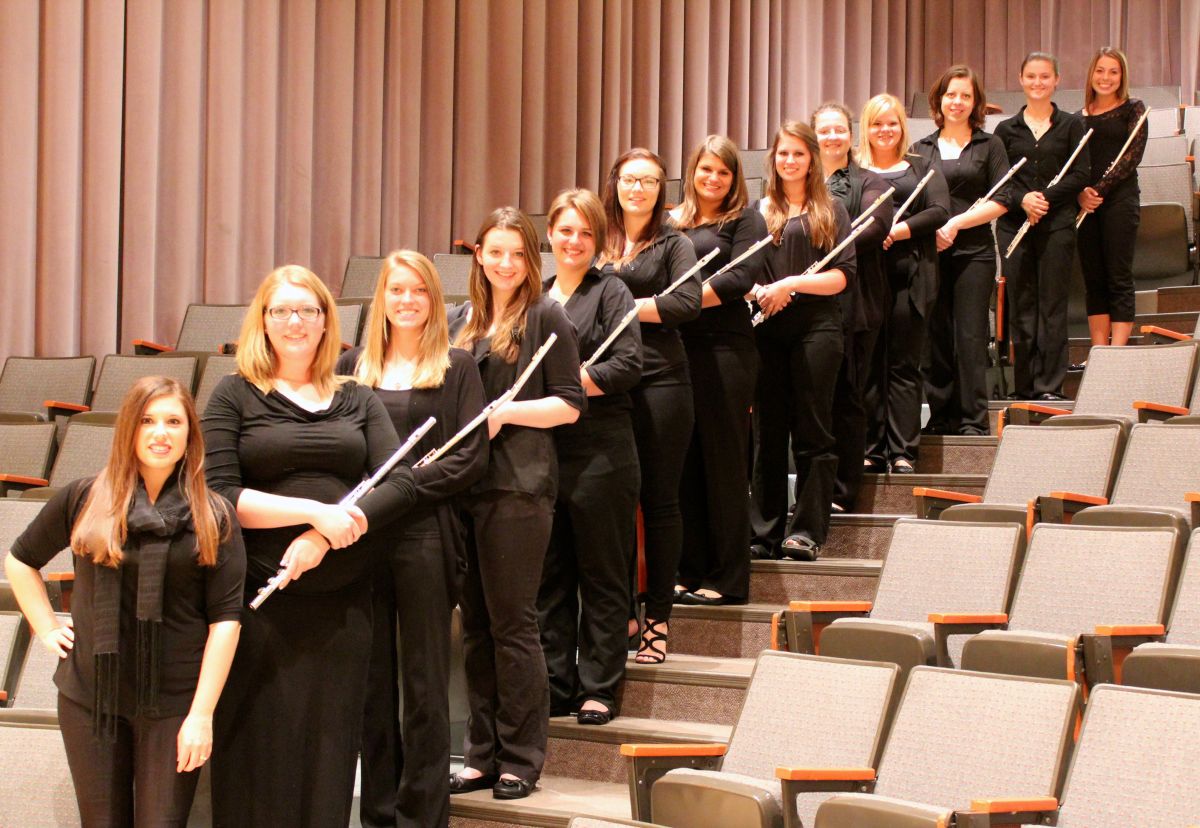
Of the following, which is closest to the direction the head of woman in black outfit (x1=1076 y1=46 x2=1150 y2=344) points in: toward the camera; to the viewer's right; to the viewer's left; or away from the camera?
toward the camera

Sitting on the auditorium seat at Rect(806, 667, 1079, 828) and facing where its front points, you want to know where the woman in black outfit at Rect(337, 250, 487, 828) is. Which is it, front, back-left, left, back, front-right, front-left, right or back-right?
front-right

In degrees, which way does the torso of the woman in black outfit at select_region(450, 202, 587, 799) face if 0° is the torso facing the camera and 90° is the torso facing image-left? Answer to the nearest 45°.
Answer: approximately 45°

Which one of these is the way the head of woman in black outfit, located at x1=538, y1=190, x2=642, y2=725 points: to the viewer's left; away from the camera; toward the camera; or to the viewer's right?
toward the camera

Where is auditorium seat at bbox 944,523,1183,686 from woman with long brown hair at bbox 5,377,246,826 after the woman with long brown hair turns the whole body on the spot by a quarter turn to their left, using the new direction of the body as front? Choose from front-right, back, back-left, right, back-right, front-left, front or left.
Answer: front

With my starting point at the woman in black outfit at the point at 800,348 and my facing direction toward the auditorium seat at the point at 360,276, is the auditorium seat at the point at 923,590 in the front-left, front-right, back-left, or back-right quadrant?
back-left

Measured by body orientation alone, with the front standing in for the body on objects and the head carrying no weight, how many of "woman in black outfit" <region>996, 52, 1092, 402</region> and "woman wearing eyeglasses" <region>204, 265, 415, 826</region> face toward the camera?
2

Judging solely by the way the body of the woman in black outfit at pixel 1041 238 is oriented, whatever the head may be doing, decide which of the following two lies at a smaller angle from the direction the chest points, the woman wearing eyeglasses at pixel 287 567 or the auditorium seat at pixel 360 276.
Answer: the woman wearing eyeglasses

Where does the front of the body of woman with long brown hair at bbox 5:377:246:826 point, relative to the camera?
toward the camera

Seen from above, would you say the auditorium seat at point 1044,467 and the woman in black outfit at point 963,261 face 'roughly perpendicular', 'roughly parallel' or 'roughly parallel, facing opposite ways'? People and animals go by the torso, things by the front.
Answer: roughly parallel

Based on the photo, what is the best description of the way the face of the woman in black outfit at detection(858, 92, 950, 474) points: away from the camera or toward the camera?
toward the camera

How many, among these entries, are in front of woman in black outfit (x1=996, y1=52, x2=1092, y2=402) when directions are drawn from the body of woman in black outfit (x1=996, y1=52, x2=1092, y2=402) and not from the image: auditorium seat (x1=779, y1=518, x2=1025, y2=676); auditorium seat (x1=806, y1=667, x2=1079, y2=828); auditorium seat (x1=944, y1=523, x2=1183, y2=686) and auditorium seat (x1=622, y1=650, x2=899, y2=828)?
4

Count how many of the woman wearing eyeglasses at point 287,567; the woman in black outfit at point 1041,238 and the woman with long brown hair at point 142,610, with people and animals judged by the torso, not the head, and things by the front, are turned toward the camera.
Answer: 3

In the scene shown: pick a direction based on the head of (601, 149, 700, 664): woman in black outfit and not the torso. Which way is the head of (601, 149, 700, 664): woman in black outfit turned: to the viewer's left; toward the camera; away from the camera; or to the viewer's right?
toward the camera
